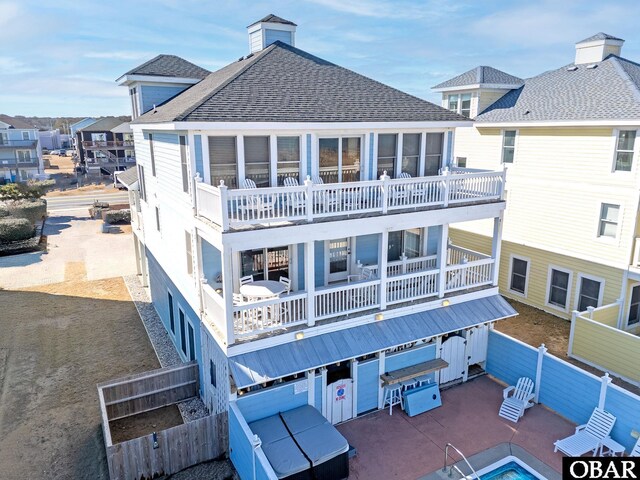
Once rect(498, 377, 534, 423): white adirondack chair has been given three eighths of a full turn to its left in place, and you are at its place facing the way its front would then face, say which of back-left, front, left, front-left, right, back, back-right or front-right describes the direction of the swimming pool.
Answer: right

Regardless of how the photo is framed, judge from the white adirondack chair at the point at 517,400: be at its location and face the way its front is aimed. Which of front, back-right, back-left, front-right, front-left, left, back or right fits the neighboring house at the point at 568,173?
back-right

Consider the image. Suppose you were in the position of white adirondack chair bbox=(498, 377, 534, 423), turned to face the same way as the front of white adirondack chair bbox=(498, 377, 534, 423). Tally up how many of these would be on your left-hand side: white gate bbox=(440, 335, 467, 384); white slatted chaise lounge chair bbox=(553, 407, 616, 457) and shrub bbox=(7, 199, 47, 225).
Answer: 1

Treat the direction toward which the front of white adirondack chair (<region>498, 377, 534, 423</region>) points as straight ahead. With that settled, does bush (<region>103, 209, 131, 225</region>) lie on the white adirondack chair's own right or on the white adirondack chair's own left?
on the white adirondack chair's own right

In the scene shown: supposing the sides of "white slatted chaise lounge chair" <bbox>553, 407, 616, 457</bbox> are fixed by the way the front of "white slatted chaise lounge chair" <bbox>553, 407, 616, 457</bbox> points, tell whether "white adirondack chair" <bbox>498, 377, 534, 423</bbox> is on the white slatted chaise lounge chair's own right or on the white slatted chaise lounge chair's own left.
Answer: on the white slatted chaise lounge chair's own right

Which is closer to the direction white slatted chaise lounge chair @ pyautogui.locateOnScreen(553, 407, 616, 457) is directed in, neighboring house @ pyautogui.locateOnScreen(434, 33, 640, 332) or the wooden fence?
the wooden fence

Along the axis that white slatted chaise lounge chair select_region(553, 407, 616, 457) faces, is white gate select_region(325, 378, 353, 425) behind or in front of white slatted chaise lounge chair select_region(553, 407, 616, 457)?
in front

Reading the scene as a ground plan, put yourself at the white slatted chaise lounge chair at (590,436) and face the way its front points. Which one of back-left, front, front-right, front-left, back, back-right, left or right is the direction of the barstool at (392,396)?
front-right

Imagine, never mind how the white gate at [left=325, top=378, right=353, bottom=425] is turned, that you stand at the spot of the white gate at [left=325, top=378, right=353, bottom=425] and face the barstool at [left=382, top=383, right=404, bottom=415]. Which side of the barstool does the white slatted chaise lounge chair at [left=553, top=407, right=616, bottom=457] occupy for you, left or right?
right

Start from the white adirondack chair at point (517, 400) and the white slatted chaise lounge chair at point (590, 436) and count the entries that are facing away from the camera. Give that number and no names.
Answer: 0

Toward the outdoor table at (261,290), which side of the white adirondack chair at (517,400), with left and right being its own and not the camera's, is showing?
front

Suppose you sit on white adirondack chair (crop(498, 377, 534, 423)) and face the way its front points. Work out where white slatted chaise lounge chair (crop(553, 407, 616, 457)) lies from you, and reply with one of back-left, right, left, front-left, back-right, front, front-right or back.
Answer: left

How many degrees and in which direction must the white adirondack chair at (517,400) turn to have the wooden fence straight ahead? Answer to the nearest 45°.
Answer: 0° — it already faces it

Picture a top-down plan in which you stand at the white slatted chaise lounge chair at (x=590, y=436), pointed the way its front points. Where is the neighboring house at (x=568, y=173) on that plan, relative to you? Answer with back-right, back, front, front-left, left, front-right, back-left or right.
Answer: back-right
